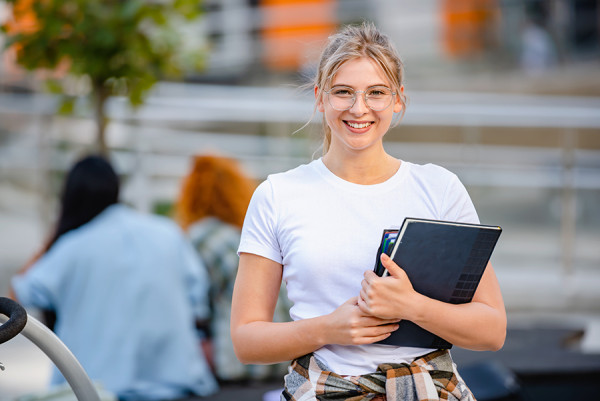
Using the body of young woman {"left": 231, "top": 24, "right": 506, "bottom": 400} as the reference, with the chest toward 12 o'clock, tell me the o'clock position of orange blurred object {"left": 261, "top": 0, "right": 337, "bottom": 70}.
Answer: The orange blurred object is roughly at 6 o'clock from the young woman.

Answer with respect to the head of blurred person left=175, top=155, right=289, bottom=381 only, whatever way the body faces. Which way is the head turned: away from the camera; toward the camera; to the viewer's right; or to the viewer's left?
away from the camera

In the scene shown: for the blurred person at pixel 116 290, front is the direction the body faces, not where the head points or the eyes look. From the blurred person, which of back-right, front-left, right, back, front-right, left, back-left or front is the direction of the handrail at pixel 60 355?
back

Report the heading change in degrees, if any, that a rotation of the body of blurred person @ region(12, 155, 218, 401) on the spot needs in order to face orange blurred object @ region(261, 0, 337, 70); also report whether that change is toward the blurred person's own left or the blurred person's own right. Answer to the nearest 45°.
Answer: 0° — they already face it

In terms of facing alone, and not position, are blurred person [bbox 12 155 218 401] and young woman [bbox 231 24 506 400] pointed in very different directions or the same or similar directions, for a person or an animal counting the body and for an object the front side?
very different directions

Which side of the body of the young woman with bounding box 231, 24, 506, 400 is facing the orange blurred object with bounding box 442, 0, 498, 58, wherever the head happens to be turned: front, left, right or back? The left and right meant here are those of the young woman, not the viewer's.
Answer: back

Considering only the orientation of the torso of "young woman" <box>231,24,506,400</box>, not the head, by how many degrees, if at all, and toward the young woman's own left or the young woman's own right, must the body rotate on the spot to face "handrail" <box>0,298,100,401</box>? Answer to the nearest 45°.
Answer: approximately 90° to the young woman's own right

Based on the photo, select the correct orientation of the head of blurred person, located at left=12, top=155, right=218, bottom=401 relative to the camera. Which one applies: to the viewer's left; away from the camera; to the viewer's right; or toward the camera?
away from the camera

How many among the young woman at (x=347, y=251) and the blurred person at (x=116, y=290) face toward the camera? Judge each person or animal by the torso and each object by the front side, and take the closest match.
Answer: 1

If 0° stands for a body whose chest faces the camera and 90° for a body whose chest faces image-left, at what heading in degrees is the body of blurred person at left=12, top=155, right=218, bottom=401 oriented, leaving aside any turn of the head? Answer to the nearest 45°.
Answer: approximately 180°

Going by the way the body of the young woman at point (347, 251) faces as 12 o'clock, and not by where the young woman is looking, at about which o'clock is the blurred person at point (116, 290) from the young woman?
The blurred person is roughly at 5 o'clock from the young woman.
